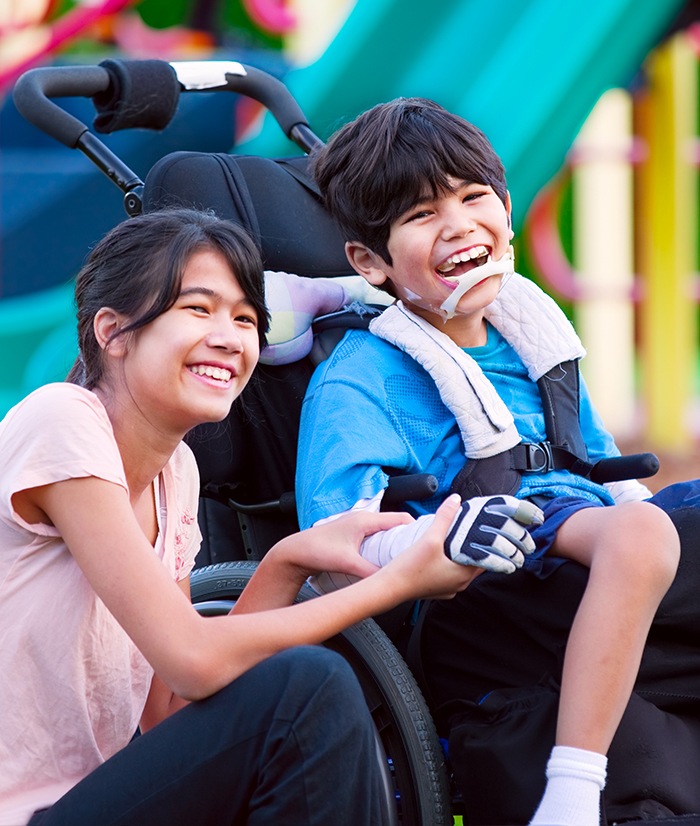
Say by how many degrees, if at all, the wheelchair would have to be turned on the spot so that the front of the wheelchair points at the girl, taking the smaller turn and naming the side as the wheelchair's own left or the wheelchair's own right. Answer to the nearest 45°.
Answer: approximately 45° to the wheelchair's own right

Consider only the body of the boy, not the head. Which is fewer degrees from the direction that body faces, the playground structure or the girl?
the girl

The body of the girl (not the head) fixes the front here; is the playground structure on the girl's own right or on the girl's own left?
on the girl's own left

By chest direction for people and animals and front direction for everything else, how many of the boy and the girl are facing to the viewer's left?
0

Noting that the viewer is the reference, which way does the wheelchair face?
facing the viewer and to the right of the viewer

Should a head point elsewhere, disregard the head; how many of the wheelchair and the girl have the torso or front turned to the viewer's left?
0

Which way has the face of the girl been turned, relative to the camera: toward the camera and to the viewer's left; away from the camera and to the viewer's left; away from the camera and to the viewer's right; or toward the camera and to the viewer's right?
toward the camera and to the viewer's right

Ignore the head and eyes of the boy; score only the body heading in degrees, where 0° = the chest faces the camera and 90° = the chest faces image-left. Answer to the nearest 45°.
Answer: approximately 315°
